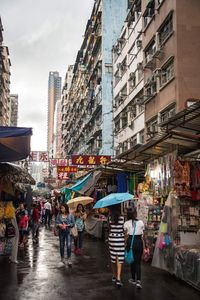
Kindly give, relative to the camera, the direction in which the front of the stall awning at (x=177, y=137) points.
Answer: facing to the left of the viewer

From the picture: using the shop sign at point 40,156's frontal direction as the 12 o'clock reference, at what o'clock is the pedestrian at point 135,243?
The pedestrian is roughly at 12 o'clock from the shop sign.

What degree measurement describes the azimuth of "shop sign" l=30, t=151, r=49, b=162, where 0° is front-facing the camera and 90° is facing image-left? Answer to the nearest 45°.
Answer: approximately 0°

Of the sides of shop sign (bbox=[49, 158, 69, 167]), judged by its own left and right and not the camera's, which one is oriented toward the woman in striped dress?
front
